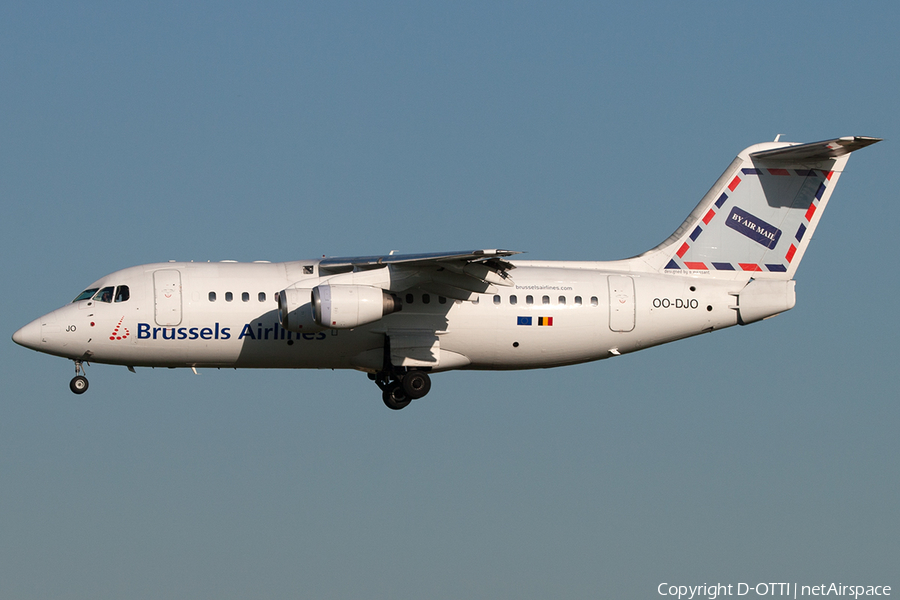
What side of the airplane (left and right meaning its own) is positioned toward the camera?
left
